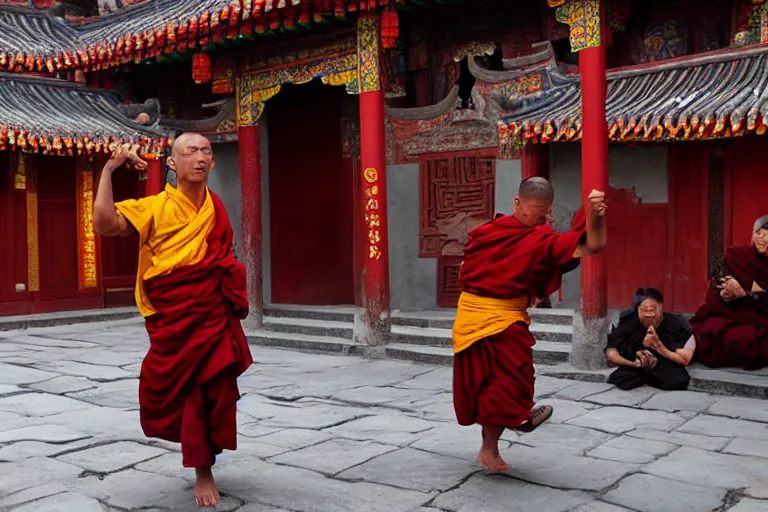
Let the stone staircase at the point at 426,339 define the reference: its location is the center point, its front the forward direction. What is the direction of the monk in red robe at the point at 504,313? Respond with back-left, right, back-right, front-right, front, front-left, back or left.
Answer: front

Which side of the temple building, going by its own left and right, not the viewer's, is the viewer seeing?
front

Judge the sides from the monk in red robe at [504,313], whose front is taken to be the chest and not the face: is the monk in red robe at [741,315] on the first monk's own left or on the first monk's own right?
on the first monk's own left

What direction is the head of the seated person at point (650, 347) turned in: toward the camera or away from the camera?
toward the camera

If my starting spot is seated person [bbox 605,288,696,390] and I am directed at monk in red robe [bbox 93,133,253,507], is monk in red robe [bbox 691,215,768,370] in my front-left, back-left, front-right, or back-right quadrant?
back-left

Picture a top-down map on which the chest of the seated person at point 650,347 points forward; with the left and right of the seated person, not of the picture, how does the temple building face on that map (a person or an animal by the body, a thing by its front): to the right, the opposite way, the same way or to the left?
the same way

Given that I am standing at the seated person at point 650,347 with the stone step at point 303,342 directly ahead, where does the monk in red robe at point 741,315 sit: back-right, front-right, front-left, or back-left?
back-right

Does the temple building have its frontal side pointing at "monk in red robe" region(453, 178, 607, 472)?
yes

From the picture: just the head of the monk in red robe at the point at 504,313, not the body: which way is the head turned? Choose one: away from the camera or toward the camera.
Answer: toward the camera

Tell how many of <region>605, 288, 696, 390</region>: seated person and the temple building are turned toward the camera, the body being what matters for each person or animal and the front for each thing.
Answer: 2

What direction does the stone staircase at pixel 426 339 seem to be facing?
toward the camera

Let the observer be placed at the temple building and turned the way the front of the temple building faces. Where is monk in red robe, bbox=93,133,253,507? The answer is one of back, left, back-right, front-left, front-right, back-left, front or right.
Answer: front
